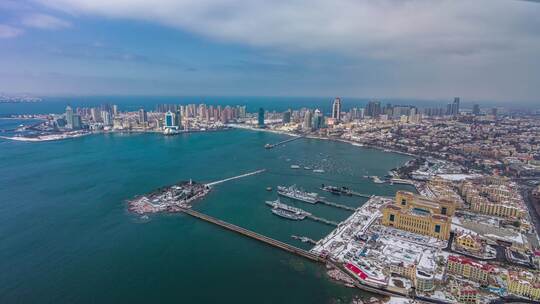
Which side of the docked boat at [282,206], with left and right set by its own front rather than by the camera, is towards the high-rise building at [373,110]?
right

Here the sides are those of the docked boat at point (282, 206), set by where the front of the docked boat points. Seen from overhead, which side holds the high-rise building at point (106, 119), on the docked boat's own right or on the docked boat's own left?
on the docked boat's own right

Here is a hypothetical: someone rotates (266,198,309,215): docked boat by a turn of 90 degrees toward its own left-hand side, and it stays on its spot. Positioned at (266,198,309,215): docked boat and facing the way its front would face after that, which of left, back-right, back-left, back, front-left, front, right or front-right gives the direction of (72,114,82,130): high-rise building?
back-right

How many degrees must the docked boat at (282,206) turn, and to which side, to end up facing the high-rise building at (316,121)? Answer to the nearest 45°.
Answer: approximately 90° to its right

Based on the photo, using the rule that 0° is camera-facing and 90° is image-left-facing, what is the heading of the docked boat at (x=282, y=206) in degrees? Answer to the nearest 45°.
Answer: approximately 90°

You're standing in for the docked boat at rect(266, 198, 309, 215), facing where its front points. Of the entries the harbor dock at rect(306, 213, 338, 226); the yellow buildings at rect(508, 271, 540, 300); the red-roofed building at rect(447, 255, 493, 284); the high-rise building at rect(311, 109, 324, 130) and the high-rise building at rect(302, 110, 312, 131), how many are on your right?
2

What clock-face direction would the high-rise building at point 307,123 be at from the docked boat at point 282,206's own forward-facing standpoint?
The high-rise building is roughly at 3 o'clock from the docked boat.

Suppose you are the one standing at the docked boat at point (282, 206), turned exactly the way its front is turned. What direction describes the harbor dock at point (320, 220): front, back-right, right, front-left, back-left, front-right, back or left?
back-left

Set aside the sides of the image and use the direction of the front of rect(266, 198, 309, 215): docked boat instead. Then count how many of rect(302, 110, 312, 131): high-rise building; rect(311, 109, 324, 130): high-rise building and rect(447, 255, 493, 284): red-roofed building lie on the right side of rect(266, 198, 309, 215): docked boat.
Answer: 2

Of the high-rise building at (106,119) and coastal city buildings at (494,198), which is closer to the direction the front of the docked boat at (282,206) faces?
the high-rise building

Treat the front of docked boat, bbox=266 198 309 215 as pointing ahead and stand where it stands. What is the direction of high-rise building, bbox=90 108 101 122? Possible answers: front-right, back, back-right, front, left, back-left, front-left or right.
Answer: front-right

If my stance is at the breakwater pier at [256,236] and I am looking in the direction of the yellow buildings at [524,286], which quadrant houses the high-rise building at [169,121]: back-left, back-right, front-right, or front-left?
back-left
